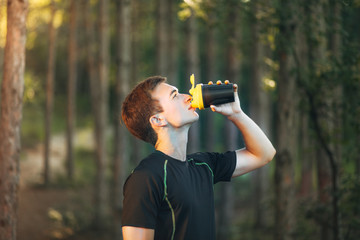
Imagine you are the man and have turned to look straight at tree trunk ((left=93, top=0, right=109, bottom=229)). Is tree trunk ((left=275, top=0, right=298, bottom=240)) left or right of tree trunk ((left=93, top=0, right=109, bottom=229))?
right

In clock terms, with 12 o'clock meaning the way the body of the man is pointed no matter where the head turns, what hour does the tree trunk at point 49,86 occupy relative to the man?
The tree trunk is roughly at 7 o'clock from the man.

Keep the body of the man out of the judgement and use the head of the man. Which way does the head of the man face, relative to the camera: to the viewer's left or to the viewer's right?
to the viewer's right

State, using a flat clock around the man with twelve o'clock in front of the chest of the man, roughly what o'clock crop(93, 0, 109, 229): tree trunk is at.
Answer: The tree trunk is roughly at 7 o'clock from the man.

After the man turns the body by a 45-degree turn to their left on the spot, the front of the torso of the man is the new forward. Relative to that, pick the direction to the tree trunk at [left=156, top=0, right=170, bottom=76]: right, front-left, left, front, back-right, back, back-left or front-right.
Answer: left

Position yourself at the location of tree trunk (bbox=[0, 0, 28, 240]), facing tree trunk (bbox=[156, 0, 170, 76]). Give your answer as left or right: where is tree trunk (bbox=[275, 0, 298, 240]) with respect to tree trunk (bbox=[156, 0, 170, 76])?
right

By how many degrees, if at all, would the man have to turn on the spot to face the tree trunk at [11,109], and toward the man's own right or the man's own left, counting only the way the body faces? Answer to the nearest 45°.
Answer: approximately 180°
